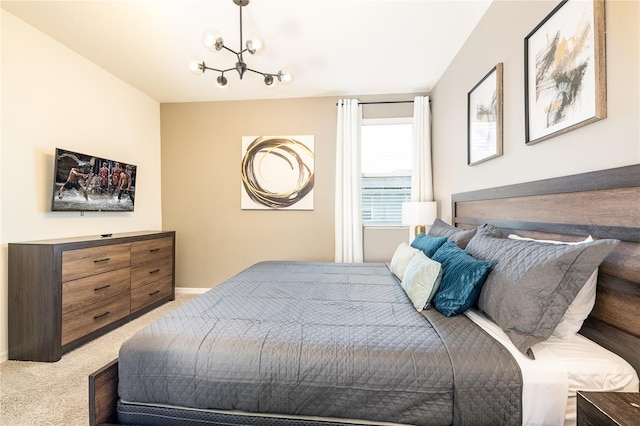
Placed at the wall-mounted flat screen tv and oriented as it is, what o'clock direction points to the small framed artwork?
The small framed artwork is roughly at 12 o'clock from the wall-mounted flat screen tv.

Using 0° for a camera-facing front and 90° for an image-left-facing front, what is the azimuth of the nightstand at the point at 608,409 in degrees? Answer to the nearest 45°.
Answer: approximately 45°

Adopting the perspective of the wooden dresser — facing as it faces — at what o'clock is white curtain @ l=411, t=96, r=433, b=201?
The white curtain is roughly at 11 o'clock from the wooden dresser.

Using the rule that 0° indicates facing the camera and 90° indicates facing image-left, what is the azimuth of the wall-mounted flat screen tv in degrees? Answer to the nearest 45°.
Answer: approximately 315°

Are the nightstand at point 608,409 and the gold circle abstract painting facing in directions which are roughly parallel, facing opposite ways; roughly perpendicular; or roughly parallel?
roughly perpendicular

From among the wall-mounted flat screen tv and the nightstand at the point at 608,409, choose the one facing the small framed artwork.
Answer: the wall-mounted flat screen tv

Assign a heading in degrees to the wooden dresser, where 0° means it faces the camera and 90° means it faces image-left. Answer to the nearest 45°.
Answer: approximately 315°

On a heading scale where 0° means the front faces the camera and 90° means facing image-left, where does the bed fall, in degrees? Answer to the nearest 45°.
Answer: approximately 90°

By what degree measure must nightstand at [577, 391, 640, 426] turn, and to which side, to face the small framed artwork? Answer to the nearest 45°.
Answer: approximately 90° to its right

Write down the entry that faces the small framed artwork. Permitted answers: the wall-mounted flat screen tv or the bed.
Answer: the wall-mounted flat screen tv

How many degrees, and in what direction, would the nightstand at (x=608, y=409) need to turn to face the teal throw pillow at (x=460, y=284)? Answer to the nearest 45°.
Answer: approximately 90° to its right
